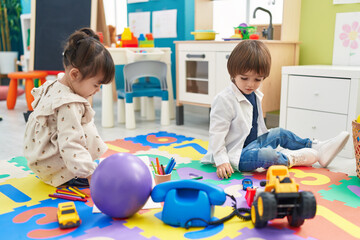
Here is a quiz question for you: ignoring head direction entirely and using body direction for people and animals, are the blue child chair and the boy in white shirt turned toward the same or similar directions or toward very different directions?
very different directions

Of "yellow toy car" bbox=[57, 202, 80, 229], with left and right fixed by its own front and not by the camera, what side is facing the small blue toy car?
left

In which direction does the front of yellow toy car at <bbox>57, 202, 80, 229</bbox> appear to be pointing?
toward the camera
